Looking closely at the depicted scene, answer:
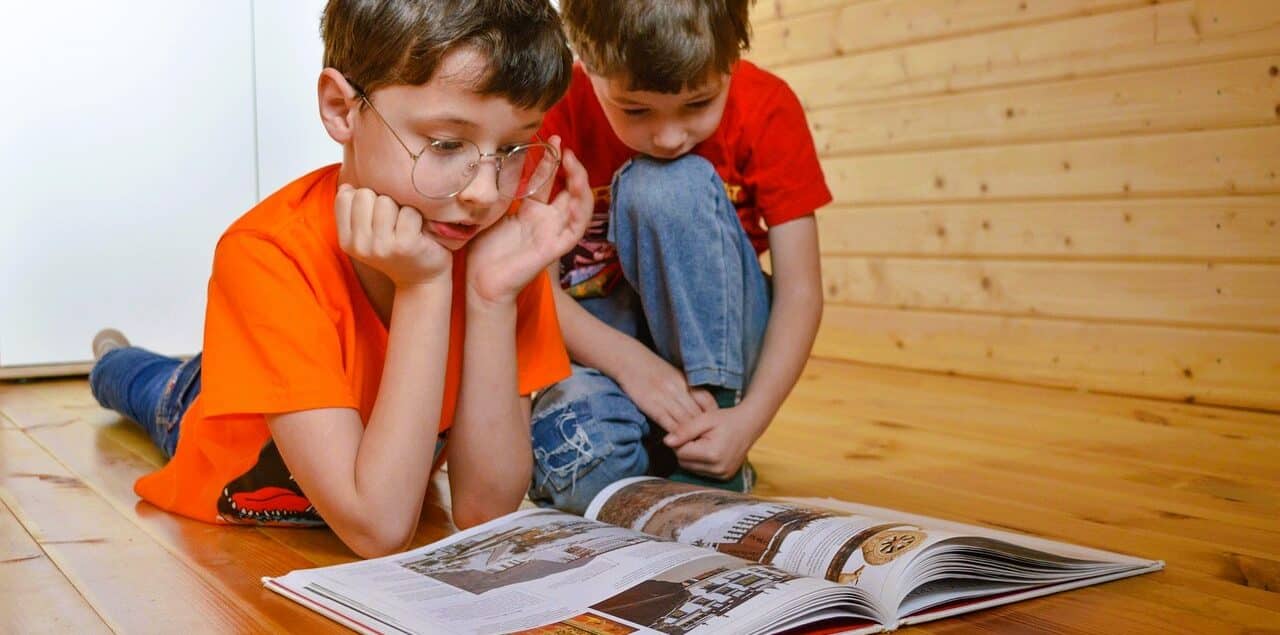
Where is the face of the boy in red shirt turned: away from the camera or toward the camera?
toward the camera

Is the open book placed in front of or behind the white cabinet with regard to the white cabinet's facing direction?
in front

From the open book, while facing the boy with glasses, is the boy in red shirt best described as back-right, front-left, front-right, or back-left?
front-right

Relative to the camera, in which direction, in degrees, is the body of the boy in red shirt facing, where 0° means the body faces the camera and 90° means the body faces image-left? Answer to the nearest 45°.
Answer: approximately 0°

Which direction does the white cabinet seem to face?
toward the camera

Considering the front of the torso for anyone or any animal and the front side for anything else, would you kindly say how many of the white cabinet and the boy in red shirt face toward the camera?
2

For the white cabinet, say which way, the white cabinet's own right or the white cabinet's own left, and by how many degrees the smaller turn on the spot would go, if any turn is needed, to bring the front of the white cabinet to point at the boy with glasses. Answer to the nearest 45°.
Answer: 0° — it already faces them

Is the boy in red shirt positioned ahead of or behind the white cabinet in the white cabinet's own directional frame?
ahead

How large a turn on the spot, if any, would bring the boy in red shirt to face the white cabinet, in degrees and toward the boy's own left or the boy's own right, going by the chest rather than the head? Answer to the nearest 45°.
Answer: approximately 135° to the boy's own right
